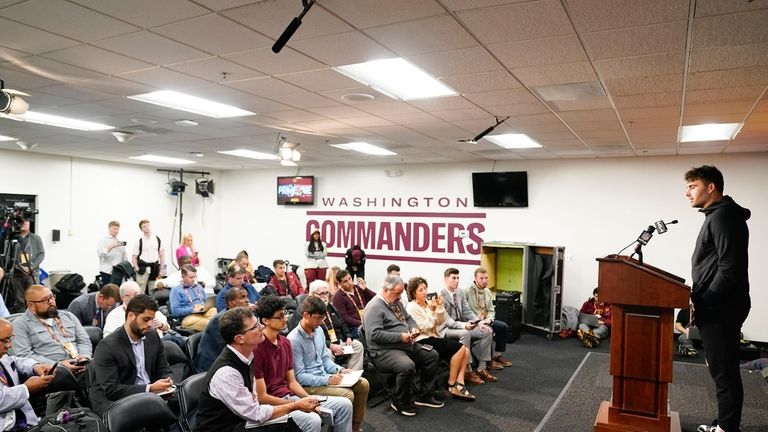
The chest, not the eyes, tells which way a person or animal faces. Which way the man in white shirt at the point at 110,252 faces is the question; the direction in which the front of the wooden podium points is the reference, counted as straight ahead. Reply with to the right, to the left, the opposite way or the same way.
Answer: the opposite way

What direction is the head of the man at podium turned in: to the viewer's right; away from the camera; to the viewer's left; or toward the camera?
to the viewer's left

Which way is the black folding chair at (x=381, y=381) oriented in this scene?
to the viewer's right

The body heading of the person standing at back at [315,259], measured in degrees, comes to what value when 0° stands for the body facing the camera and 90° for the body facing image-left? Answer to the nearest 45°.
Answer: approximately 0°

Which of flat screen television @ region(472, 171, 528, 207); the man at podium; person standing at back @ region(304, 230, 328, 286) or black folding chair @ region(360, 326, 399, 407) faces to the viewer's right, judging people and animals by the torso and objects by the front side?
the black folding chair

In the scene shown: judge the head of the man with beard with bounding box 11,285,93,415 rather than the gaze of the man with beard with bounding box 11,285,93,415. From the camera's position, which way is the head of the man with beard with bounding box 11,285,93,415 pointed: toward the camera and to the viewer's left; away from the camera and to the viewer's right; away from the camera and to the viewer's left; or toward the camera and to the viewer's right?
toward the camera and to the viewer's right

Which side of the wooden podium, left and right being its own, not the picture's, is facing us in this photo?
left

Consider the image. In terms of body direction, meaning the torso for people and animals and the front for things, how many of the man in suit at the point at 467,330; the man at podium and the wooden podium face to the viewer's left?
2

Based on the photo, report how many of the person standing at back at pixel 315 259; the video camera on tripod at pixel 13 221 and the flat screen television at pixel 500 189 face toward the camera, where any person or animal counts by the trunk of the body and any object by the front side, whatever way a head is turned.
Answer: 2

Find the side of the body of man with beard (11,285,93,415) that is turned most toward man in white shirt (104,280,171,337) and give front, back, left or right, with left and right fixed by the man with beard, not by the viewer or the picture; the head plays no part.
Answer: left

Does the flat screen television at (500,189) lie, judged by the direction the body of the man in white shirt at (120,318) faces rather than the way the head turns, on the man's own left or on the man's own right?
on the man's own left

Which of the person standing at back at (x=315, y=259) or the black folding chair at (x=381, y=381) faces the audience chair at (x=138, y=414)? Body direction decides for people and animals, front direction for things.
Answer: the person standing at back

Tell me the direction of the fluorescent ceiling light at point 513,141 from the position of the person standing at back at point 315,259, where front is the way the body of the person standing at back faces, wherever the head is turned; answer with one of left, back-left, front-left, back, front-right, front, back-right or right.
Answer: front-left
